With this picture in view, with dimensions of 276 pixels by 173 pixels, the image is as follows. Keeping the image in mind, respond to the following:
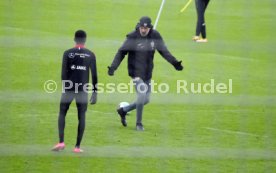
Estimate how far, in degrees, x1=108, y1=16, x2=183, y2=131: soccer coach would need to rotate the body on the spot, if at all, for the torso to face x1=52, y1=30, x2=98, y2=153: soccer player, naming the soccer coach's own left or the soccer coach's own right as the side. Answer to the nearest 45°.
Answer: approximately 45° to the soccer coach's own right

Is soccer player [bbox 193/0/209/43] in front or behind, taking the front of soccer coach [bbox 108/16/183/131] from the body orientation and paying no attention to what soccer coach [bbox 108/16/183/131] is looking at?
behind

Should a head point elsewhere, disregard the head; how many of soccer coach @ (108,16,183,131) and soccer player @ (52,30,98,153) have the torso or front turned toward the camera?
1

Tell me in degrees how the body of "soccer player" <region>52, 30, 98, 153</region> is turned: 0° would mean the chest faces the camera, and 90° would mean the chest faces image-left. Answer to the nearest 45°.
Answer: approximately 180°

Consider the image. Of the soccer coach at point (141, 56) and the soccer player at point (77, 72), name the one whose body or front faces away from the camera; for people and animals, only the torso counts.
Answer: the soccer player at point (77, 72)

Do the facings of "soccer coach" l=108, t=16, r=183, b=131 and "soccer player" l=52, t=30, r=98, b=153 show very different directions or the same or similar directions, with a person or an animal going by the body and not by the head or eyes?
very different directions
